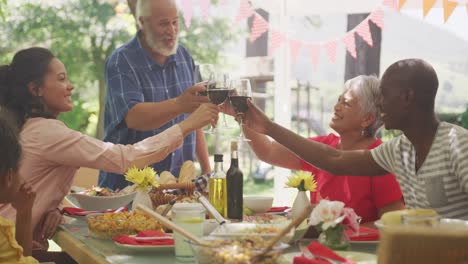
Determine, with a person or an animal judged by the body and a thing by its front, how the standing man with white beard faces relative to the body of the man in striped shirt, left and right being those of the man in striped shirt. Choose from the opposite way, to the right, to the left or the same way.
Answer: to the left

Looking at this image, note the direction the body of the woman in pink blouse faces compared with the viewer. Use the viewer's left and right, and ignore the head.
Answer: facing to the right of the viewer

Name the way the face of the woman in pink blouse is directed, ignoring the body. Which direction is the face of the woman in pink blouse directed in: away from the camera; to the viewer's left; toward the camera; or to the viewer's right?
to the viewer's right

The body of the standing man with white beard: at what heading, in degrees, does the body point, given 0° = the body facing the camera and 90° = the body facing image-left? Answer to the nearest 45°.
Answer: approximately 315°

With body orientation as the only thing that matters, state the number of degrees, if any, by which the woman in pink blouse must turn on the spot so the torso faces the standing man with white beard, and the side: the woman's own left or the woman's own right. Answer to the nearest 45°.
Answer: approximately 45° to the woman's own left

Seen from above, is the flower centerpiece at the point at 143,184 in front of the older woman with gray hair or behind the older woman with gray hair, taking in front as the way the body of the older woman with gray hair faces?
in front

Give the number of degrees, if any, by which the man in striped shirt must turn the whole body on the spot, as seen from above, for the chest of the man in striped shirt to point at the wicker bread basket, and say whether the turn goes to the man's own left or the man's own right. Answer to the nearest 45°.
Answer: approximately 45° to the man's own right

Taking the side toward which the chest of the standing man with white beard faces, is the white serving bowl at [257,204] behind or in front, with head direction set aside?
in front

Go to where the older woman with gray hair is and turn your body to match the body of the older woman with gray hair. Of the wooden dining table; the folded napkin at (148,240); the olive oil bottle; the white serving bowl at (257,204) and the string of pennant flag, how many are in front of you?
4
